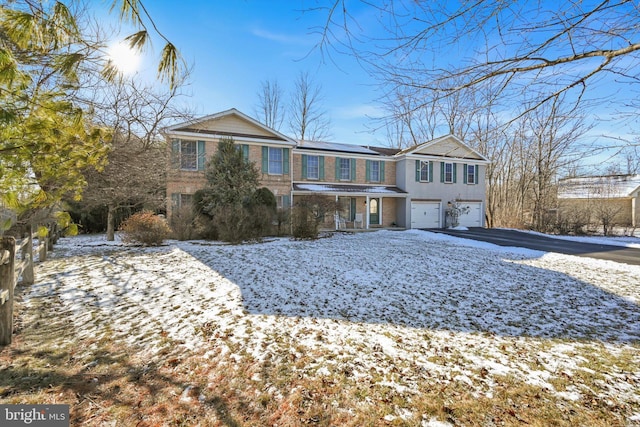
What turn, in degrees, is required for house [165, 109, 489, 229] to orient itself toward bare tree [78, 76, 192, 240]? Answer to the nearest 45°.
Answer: approximately 45° to its right

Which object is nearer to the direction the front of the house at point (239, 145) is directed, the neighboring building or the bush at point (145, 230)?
the bush

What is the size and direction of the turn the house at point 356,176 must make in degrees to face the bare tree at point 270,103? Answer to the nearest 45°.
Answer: approximately 135° to its right

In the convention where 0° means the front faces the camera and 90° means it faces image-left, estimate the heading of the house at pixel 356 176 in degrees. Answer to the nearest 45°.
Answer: approximately 0°
